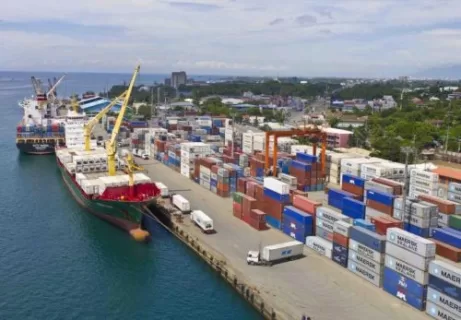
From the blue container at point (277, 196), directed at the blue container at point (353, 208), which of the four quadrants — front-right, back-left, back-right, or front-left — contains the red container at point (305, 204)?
front-right

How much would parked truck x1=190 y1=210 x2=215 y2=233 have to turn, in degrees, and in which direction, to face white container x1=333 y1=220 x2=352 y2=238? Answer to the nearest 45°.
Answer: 0° — it already faces it

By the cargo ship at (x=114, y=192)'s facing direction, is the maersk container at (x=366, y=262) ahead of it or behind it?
ahead

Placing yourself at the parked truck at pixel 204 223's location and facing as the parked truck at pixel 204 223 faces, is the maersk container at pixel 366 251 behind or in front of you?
in front

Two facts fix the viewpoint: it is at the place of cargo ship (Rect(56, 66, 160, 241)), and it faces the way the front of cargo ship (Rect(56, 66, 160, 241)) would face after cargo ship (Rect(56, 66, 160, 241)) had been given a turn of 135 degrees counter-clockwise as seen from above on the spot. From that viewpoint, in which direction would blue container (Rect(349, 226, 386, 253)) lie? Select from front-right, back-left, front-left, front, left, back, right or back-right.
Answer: back-right

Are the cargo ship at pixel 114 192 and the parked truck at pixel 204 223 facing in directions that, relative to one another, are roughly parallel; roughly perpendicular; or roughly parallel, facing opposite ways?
roughly parallel

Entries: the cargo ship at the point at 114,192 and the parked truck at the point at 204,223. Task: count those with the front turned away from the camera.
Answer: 0

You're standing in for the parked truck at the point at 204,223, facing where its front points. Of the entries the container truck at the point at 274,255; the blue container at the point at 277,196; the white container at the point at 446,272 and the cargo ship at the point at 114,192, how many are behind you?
1

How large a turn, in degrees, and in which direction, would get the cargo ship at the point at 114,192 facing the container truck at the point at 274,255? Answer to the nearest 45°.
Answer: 0° — it already faces it

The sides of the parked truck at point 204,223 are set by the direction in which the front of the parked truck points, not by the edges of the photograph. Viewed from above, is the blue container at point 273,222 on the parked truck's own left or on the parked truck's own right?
on the parked truck's own left

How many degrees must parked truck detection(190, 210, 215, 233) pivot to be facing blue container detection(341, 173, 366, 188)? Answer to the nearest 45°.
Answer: approximately 90° to its left

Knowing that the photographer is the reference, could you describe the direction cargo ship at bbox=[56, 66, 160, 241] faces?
facing the viewer and to the right of the viewer
